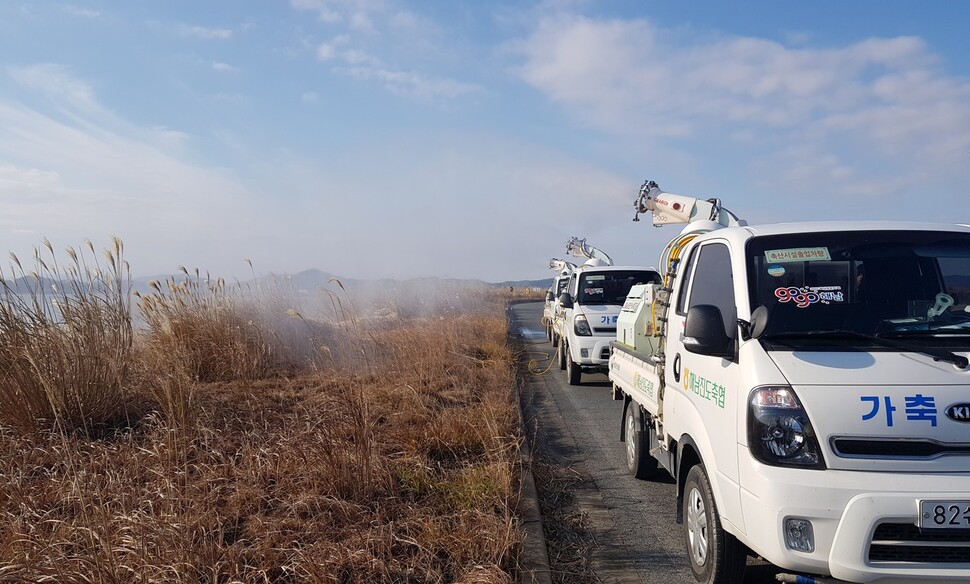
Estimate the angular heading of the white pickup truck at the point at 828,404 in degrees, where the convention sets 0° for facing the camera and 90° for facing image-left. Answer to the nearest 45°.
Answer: approximately 315°

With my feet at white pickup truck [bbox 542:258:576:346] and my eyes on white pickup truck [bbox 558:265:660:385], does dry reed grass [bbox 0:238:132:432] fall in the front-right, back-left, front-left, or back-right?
front-right

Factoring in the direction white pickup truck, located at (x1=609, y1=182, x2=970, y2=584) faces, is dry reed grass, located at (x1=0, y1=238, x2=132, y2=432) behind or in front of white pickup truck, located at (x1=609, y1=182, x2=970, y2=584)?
behind

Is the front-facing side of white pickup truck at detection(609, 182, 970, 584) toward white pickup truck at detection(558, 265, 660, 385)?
no

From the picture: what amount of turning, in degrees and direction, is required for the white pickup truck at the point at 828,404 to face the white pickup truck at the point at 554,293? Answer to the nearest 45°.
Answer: approximately 135° to its left

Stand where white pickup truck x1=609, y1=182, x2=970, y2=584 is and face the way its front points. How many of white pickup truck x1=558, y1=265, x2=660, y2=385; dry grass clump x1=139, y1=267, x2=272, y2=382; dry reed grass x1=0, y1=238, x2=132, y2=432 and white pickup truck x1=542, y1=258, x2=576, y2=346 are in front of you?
0

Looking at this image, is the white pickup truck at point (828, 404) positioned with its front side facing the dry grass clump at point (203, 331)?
no

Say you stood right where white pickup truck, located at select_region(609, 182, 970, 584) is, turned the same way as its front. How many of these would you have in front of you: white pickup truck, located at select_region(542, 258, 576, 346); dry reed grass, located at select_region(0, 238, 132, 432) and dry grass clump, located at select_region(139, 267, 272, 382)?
0

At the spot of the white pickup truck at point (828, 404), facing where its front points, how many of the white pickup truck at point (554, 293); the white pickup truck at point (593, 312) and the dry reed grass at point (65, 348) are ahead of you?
0

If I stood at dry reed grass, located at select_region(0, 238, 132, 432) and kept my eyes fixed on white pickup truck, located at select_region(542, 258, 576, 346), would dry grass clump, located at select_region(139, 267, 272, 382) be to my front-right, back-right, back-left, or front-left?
front-left

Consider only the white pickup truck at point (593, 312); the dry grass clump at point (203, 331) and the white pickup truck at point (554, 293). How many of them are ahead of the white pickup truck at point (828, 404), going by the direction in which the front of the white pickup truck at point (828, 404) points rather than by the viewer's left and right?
0
